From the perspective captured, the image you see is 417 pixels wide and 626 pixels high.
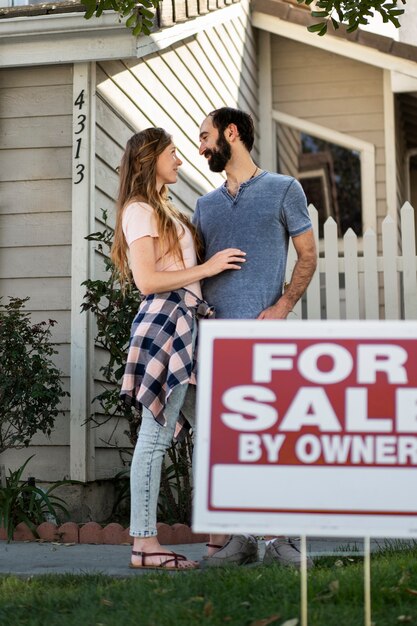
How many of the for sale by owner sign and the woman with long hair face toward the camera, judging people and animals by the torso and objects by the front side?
1

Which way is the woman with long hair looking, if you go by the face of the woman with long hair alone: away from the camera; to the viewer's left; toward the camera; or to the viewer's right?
to the viewer's right

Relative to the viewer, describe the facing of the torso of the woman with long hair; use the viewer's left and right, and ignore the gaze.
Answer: facing to the right of the viewer

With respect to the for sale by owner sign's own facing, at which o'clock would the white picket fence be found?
The white picket fence is roughly at 6 o'clock from the for sale by owner sign.

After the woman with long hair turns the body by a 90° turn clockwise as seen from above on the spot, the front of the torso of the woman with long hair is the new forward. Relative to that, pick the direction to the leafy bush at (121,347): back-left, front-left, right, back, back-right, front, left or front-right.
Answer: back

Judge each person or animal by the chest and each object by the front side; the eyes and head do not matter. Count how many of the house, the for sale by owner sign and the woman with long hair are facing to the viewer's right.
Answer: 1

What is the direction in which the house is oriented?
toward the camera

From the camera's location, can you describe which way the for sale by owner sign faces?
facing the viewer

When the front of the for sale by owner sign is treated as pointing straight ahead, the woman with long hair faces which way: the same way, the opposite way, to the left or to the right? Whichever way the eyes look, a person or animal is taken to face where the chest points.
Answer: to the left
